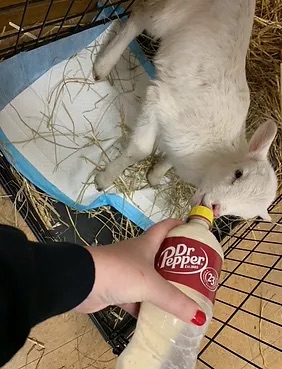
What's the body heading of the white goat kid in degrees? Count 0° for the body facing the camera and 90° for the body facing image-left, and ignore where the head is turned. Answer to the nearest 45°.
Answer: approximately 0°
